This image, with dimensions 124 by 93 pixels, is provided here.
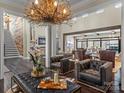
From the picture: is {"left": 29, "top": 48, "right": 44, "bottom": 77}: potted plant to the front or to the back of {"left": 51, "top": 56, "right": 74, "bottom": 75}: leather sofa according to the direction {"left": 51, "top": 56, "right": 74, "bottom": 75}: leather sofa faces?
to the front

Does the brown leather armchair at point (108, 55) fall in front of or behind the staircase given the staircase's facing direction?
in front

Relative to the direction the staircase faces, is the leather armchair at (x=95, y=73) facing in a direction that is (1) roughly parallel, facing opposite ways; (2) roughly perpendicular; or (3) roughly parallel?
roughly perpendicular

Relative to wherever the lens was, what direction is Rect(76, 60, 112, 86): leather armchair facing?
facing the viewer and to the left of the viewer

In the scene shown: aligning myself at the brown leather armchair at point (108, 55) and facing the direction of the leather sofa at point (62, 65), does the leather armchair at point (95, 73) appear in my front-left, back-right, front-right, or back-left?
front-left

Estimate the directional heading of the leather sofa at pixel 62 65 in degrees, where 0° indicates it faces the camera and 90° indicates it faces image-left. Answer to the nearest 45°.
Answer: approximately 45°

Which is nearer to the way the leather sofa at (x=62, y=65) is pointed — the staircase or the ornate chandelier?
the ornate chandelier

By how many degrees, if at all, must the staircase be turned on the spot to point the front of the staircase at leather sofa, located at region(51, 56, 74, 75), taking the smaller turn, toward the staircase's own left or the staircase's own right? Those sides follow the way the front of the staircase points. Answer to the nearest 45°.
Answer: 0° — it already faces it

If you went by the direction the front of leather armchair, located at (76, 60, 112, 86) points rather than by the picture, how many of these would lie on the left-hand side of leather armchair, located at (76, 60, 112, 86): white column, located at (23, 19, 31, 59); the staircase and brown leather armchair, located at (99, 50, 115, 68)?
0

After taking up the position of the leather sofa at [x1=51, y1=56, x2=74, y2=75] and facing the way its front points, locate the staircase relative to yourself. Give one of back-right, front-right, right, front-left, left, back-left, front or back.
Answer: right

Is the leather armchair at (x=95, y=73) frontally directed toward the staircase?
no

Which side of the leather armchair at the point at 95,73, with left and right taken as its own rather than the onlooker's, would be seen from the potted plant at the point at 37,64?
front
